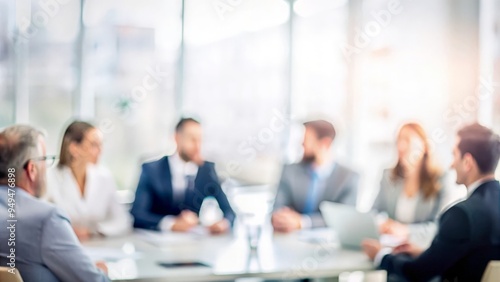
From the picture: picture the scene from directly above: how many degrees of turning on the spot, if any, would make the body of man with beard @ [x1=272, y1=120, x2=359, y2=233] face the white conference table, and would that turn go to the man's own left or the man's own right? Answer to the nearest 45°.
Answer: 0° — they already face it

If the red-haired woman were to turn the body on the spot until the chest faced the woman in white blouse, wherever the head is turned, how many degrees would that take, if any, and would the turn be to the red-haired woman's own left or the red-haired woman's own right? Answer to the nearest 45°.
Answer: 0° — they already face them

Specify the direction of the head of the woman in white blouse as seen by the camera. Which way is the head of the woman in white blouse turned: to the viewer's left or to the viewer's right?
to the viewer's right

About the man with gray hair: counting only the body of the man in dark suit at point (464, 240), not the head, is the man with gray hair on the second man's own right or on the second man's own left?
on the second man's own left

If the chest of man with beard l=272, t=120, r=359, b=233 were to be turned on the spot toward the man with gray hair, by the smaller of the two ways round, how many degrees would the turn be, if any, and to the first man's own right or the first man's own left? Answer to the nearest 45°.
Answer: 0° — they already face them

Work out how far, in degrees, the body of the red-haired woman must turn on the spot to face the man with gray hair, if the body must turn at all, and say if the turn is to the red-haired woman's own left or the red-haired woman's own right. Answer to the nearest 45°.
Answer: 0° — they already face them

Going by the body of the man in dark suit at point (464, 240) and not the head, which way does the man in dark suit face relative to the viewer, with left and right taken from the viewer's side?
facing away from the viewer and to the left of the viewer

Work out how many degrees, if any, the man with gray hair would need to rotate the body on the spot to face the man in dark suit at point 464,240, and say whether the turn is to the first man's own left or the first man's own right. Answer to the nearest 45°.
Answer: approximately 45° to the first man's own right

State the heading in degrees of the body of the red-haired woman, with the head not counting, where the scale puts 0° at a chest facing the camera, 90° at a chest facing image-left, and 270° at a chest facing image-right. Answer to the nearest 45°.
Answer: approximately 45°

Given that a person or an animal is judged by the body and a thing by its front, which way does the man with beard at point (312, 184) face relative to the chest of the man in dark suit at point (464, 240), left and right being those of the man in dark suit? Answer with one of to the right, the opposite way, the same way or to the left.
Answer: to the left

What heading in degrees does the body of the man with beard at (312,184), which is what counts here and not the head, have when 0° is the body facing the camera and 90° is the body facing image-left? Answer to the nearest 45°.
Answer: approximately 45°
